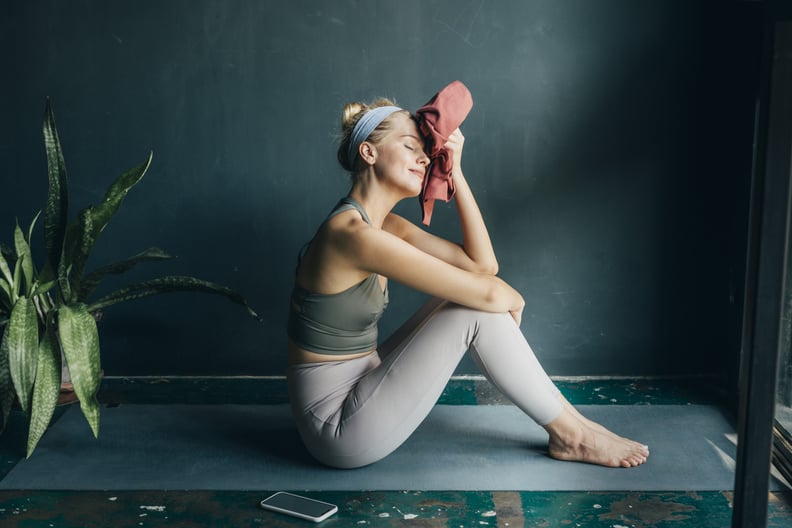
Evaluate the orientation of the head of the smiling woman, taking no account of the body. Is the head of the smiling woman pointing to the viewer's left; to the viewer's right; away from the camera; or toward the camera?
to the viewer's right

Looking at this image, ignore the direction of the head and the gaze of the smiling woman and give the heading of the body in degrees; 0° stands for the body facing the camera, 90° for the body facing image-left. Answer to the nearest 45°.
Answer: approximately 270°

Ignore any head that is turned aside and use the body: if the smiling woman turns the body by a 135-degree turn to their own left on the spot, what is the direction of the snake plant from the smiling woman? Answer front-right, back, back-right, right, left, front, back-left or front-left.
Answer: front-left
